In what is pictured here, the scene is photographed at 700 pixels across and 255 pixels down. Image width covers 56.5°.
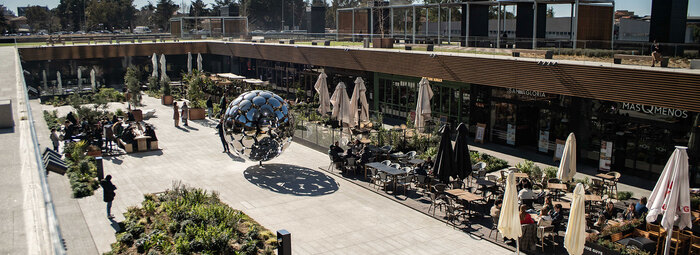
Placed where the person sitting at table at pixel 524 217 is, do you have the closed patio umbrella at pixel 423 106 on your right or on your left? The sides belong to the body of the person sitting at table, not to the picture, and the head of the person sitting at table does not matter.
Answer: on your left

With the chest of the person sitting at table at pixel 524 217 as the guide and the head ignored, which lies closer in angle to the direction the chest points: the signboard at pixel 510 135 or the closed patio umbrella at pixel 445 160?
the signboard

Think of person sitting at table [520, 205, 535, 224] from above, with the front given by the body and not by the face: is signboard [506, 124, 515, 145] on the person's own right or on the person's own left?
on the person's own left

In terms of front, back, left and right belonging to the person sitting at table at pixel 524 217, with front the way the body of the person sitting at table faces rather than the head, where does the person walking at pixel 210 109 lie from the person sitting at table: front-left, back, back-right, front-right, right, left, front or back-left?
left

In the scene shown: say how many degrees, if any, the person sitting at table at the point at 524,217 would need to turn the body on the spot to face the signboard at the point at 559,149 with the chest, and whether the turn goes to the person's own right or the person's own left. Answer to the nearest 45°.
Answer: approximately 45° to the person's own left

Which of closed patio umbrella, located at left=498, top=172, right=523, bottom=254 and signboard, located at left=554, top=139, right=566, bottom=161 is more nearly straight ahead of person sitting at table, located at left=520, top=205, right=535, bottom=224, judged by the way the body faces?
the signboard

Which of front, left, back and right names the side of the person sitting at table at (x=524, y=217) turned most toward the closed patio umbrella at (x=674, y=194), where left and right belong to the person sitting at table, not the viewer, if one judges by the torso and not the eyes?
right

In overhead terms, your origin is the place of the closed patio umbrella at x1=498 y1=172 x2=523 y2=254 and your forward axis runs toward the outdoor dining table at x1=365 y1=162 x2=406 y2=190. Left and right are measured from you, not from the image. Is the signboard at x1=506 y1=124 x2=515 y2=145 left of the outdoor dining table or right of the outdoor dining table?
right

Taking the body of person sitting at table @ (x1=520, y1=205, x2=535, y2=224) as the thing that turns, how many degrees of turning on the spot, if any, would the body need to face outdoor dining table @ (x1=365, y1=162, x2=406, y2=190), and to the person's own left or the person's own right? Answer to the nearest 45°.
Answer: approximately 90° to the person's own left

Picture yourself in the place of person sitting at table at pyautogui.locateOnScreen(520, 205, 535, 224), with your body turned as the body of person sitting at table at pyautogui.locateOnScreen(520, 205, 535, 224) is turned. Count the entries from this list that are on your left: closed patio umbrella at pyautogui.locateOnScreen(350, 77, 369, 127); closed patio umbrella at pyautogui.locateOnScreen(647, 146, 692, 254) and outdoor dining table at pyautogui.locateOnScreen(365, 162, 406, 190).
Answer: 2

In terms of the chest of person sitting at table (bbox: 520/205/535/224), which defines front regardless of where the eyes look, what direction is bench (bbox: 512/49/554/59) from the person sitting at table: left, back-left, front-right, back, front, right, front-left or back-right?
front-left

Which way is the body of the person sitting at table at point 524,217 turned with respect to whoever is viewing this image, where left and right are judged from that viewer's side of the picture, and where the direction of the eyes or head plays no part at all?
facing away from the viewer and to the right of the viewer

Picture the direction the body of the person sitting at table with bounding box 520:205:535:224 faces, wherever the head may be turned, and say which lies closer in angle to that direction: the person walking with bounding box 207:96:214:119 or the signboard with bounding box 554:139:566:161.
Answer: the signboard

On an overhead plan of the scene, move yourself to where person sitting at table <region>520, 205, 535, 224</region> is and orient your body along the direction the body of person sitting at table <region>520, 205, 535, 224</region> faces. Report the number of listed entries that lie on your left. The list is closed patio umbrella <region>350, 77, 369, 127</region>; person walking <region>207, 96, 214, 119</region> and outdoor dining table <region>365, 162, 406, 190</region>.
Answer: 3

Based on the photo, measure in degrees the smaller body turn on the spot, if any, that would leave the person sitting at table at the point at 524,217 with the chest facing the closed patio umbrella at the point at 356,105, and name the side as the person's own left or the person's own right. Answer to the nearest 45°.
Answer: approximately 90° to the person's own left
